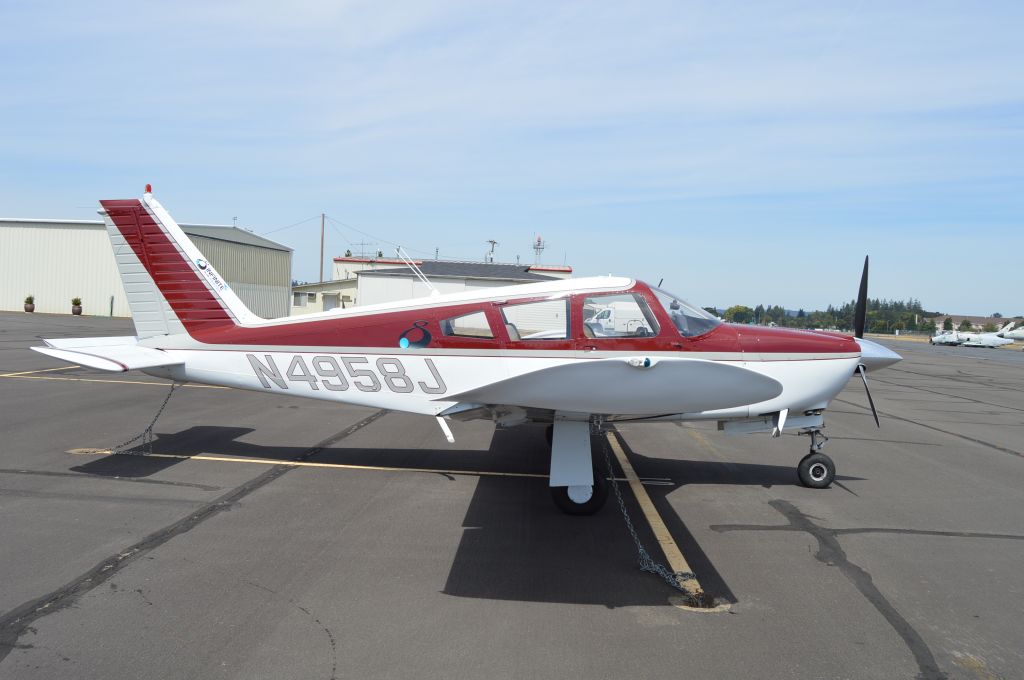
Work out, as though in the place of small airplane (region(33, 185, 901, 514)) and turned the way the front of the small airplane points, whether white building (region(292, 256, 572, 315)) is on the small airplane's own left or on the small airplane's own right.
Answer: on the small airplane's own left

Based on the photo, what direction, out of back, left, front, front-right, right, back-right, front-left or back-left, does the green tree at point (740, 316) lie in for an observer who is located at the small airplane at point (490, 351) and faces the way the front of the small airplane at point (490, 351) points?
front-left

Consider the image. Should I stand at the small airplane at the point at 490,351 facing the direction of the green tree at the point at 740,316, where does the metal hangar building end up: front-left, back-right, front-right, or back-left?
front-left

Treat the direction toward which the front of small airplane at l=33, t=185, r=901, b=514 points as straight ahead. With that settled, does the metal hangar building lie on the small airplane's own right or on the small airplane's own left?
on the small airplane's own left

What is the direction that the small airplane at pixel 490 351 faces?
to the viewer's right
